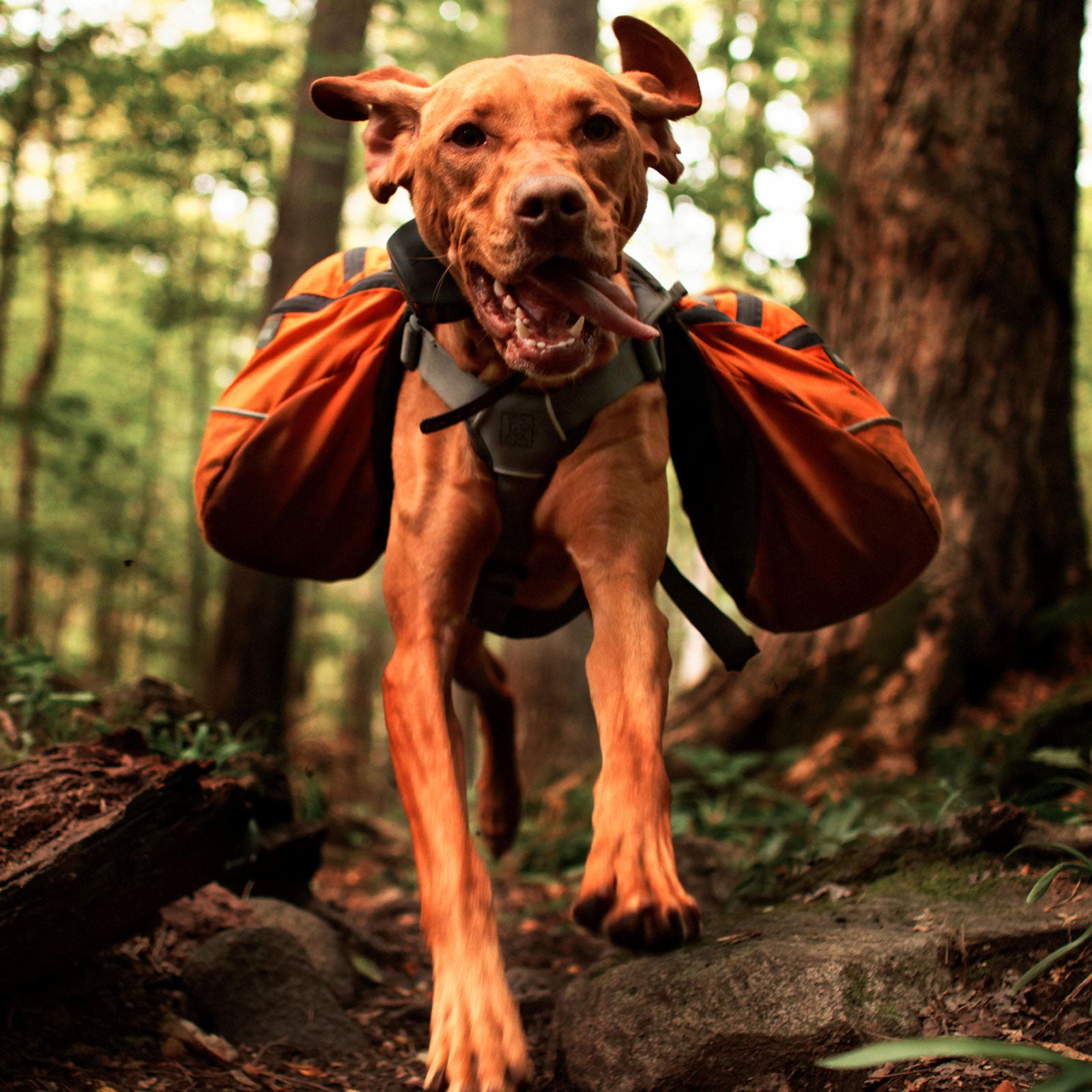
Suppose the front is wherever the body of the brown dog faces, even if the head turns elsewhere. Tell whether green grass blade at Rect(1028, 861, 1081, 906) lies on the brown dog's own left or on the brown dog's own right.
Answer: on the brown dog's own left

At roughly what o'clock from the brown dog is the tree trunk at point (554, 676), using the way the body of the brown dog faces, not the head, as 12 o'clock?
The tree trunk is roughly at 6 o'clock from the brown dog.

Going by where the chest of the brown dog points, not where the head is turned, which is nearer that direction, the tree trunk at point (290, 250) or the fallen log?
the fallen log

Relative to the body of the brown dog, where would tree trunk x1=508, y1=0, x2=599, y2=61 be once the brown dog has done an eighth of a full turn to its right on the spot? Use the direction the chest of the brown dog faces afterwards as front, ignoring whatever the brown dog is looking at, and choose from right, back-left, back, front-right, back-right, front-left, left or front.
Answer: back-right

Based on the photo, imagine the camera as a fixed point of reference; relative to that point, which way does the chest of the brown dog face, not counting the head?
toward the camera

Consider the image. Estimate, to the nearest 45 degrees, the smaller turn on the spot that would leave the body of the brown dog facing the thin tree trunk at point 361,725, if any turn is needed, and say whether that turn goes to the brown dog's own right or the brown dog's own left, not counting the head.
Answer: approximately 180°
